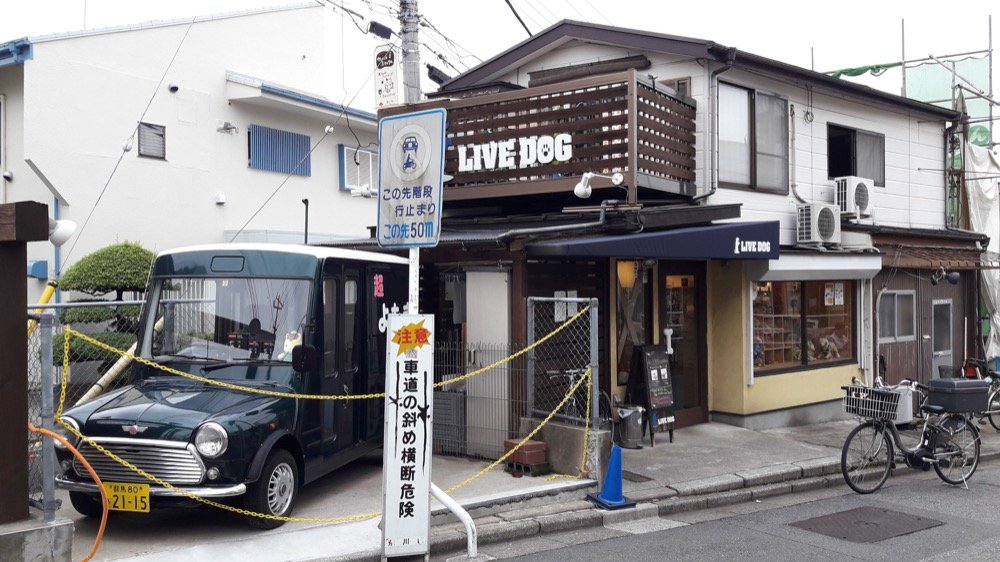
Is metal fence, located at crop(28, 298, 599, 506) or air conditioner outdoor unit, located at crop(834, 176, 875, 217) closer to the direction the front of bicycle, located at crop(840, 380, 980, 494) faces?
the metal fence

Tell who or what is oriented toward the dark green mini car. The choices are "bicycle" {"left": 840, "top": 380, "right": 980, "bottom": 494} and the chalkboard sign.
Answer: the bicycle

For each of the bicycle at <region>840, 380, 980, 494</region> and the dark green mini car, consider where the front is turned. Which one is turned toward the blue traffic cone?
the bicycle

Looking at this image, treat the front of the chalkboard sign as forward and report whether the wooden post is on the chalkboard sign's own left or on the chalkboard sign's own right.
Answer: on the chalkboard sign's own right

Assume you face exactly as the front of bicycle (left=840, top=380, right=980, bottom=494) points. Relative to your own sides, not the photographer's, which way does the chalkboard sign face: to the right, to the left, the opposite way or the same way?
to the left

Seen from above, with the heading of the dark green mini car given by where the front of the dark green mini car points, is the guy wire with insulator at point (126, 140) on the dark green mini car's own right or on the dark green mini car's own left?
on the dark green mini car's own right

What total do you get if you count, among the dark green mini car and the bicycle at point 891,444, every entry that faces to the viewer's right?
0

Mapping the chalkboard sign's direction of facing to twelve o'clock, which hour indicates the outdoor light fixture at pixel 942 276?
The outdoor light fixture is roughly at 9 o'clock from the chalkboard sign.

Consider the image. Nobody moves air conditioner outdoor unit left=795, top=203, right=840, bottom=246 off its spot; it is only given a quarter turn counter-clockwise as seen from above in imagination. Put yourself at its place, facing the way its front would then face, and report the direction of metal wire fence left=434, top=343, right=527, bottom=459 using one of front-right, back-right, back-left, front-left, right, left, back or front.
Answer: back

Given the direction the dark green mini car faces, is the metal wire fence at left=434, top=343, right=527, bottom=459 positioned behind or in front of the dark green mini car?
behind

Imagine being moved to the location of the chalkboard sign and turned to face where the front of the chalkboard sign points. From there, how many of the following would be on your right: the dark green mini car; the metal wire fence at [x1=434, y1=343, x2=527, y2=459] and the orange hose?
3

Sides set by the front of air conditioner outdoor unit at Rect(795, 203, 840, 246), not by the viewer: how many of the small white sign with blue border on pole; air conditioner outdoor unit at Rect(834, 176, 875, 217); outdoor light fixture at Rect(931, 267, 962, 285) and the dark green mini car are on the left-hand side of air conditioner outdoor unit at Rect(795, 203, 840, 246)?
2

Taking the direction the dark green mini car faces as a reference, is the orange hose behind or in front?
in front
